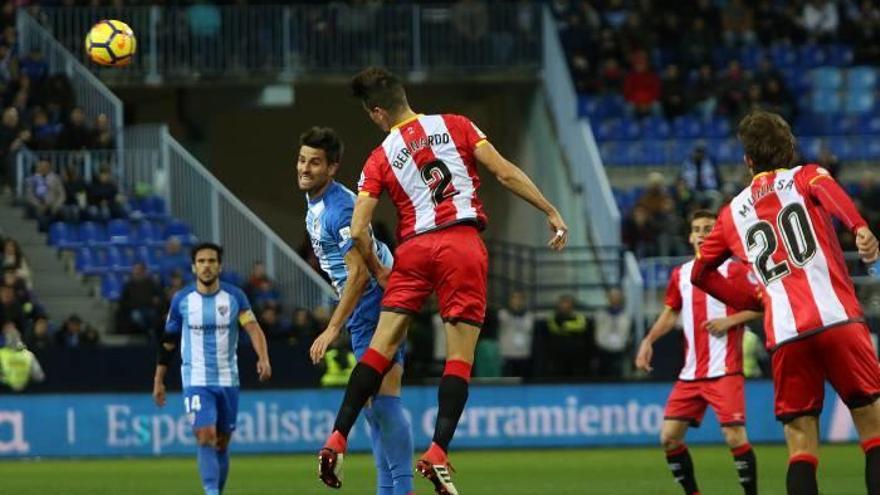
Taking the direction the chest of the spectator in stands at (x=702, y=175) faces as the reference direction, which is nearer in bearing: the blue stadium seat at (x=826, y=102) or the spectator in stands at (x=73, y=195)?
the spectator in stands

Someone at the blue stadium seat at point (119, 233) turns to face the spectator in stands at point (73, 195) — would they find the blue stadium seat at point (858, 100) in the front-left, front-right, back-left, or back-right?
back-right

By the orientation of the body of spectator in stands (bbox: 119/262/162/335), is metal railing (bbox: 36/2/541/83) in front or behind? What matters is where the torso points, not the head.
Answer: behind

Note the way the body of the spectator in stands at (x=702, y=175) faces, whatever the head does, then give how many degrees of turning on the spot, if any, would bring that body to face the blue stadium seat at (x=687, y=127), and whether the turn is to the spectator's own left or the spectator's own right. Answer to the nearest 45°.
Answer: approximately 180°

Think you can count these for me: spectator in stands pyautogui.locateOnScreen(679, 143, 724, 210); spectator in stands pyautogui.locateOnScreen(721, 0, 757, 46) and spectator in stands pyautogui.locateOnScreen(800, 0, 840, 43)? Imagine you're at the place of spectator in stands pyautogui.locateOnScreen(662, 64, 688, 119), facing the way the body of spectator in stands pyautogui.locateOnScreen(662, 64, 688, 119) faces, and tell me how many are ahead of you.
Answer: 1

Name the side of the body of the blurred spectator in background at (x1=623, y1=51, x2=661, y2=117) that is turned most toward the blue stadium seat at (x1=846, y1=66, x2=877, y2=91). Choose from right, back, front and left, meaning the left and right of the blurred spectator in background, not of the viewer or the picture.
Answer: left
